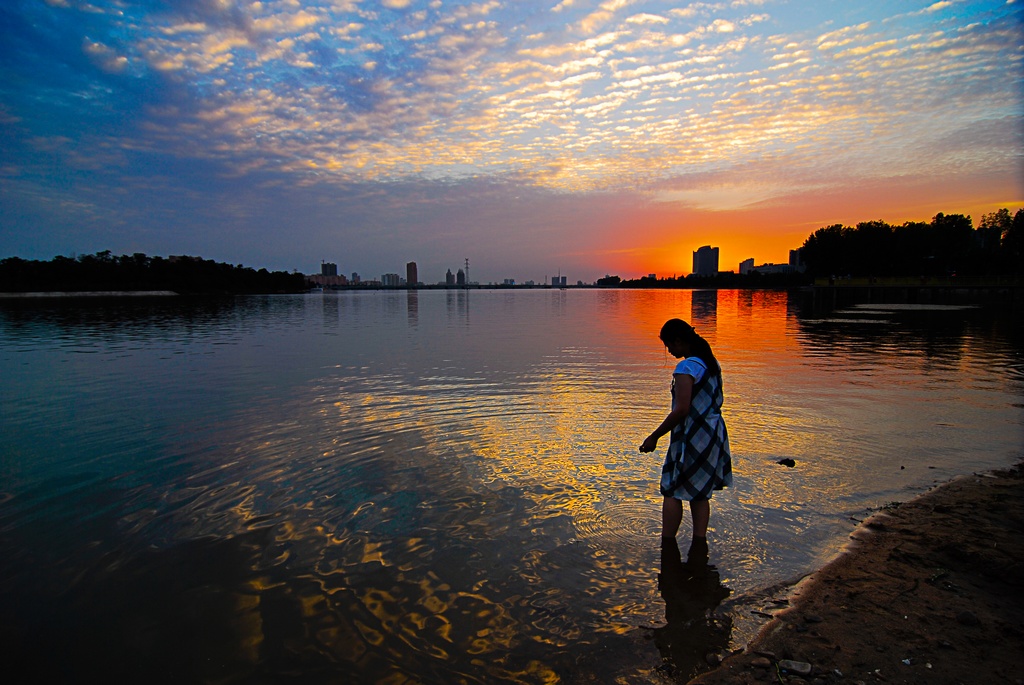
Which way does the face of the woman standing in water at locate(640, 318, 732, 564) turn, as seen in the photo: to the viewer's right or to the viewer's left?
to the viewer's left

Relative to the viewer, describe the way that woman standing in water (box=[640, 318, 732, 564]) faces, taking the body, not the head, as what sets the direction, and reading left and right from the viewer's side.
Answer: facing to the left of the viewer
